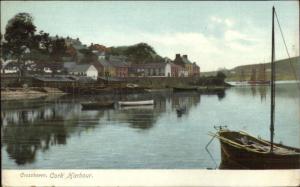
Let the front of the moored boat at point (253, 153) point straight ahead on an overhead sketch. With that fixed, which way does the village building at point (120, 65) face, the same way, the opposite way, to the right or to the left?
to the left

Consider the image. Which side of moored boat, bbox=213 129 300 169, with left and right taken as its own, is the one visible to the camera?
left
